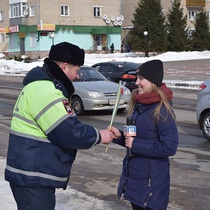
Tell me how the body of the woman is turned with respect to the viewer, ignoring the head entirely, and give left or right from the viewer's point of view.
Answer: facing to the left of the viewer

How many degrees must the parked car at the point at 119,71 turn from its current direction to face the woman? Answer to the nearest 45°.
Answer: approximately 135° to its left

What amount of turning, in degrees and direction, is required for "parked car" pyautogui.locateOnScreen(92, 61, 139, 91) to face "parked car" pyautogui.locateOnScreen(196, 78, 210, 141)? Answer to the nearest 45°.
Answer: approximately 135° to its left

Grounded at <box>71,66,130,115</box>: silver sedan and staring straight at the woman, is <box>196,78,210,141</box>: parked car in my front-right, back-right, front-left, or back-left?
front-left

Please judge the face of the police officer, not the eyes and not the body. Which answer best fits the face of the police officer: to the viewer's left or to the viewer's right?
to the viewer's right

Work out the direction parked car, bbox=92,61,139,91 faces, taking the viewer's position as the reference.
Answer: facing away from the viewer and to the left of the viewer

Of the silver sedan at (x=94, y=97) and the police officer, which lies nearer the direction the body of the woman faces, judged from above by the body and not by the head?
the police officer

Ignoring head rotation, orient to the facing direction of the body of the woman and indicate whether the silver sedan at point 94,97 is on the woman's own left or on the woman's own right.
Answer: on the woman's own right

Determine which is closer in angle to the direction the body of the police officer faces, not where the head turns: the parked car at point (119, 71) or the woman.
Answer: the woman

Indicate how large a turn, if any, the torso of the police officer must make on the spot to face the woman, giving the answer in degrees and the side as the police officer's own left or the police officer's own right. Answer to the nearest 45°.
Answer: approximately 45° to the police officer's own left

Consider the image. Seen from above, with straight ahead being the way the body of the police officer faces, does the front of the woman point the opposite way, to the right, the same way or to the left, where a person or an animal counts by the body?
the opposite way

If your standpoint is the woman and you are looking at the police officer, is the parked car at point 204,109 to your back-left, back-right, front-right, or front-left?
back-right

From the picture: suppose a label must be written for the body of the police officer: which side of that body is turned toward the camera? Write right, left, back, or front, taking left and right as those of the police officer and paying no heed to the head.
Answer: right

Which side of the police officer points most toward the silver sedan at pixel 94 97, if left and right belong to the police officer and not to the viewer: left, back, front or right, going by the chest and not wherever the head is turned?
left
